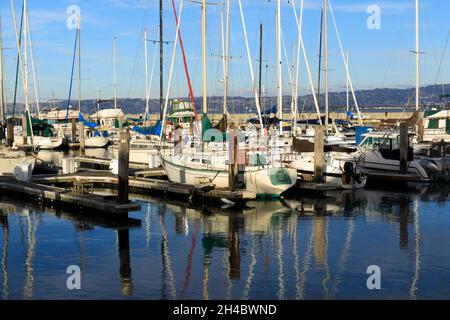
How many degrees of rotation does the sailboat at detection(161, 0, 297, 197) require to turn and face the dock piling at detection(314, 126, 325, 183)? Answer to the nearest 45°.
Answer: approximately 135° to its right

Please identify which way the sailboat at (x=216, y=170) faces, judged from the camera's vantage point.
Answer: facing away from the viewer and to the left of the viewer

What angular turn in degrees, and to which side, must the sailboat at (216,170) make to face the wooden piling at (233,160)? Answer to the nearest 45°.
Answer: approximately 135° to its left

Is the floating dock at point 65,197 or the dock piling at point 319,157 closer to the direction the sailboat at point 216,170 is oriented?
the floating dock

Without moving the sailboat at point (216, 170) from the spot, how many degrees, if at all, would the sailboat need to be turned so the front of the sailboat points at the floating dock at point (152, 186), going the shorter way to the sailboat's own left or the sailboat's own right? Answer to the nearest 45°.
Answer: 0° — it already faces it

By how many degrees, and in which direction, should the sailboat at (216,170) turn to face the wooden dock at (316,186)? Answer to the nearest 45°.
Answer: approximately 135° to its right

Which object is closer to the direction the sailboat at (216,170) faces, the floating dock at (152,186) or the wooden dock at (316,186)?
the floating dock

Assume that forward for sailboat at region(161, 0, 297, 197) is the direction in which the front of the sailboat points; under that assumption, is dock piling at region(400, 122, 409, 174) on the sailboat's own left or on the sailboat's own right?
on the sailboat's own right

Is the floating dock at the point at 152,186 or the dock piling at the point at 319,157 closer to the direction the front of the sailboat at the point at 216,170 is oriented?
the floating dock

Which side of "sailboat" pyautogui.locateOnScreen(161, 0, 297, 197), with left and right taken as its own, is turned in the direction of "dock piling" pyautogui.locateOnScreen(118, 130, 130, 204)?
left

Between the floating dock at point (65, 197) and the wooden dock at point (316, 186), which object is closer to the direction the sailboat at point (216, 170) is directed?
the floating dock
